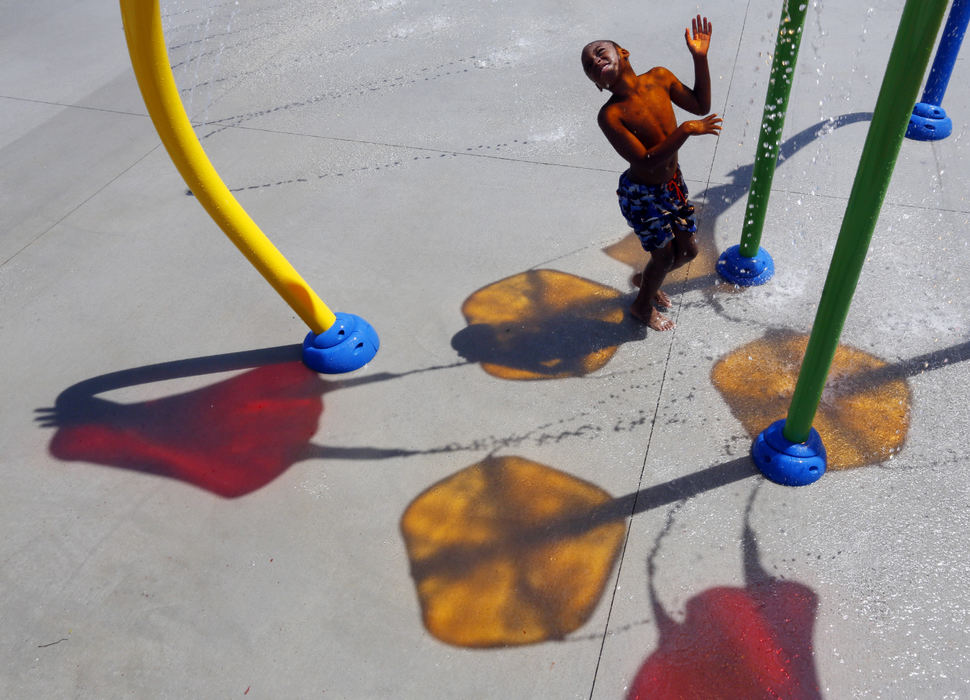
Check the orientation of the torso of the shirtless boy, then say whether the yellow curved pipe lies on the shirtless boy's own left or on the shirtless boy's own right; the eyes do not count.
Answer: on the shirtless boy's own right

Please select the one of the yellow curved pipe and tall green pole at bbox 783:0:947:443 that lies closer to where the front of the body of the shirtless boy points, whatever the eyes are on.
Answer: the tall green pole

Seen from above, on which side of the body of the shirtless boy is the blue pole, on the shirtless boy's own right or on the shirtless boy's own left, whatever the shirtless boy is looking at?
on the shirtless boy's own left

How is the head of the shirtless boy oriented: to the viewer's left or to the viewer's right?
to the viewer's left

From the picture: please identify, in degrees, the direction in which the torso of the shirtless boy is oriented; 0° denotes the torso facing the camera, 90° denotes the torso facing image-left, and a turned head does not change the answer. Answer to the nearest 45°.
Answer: approximately 315°
